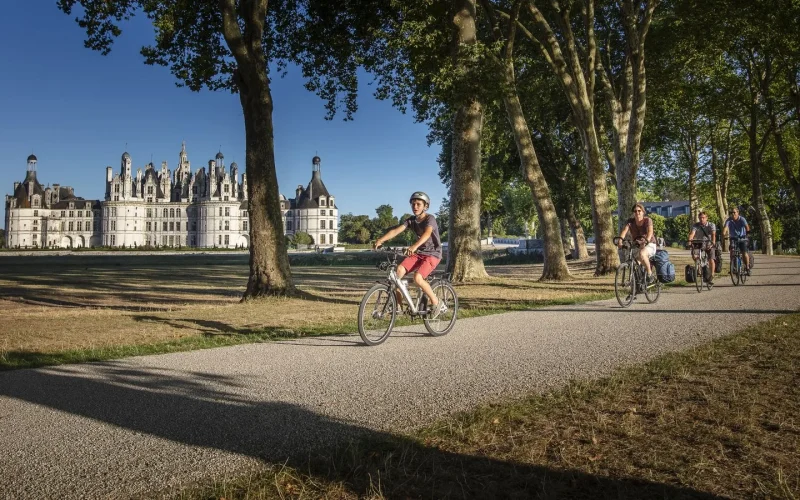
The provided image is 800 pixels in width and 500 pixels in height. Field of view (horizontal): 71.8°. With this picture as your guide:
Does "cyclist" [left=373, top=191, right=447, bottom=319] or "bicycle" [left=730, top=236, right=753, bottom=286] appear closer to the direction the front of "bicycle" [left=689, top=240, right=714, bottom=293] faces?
the cyclist

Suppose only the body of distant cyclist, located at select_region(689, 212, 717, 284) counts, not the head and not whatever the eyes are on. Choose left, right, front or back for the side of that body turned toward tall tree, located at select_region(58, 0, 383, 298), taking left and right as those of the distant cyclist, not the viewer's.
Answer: front

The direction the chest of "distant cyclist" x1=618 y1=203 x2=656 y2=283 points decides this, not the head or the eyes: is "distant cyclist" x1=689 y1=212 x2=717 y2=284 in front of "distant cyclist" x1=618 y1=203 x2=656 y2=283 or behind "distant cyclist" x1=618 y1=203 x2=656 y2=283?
behind

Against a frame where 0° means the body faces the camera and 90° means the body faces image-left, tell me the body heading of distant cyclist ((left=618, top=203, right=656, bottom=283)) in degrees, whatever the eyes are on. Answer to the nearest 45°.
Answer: approximately 45°

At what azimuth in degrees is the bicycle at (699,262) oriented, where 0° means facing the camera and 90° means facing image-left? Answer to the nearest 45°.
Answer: approximately 45°

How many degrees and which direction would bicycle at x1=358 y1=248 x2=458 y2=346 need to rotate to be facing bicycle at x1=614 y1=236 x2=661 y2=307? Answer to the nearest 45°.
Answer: approximately 180°

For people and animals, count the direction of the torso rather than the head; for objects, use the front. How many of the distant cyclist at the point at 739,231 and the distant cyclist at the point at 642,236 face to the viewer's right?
0

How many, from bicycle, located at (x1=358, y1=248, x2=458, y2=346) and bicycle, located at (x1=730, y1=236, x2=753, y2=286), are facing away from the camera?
0

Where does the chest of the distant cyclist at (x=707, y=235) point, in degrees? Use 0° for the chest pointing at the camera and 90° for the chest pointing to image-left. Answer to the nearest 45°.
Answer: approximately 45°

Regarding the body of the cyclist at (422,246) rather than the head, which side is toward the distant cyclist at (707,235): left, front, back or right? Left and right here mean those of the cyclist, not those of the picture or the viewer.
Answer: back

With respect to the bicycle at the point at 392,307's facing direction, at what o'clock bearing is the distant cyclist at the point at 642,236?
The distant cyclist is roughly at 6 o'clock from the bicycle.

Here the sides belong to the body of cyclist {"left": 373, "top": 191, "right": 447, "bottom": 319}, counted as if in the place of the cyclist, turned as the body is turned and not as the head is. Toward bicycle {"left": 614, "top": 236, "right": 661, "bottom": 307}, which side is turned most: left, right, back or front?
back
